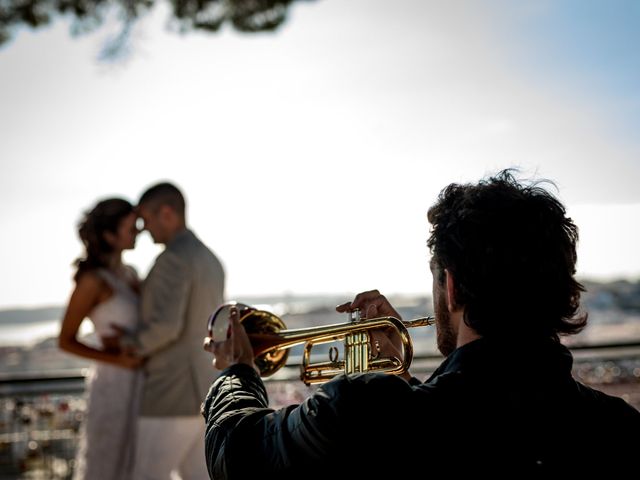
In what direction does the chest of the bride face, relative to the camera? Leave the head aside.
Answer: to the viewer's right

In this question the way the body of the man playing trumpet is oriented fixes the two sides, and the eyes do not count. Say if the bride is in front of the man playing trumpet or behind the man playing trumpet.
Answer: in front

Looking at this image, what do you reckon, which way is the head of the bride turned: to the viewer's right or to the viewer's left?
to the viewer's right

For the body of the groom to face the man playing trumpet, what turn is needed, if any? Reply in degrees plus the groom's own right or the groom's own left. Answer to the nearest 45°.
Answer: approximately 90° to the groom's own left

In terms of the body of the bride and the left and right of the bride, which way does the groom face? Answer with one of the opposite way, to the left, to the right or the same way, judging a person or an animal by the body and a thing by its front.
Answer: the opposite way

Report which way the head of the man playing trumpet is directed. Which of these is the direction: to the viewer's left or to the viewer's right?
to the viewer's left

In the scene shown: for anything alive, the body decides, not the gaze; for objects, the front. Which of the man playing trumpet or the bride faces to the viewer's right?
the bride

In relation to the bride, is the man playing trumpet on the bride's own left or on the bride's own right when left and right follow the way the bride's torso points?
on the bride's own right

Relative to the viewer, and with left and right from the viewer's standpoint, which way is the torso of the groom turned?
facing to the left of the viewer

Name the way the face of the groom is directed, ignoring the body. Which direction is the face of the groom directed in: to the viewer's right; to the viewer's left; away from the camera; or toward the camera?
to the viewer's left

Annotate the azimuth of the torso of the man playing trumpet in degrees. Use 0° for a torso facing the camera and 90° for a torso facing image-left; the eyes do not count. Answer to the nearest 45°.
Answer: approximately 135°
